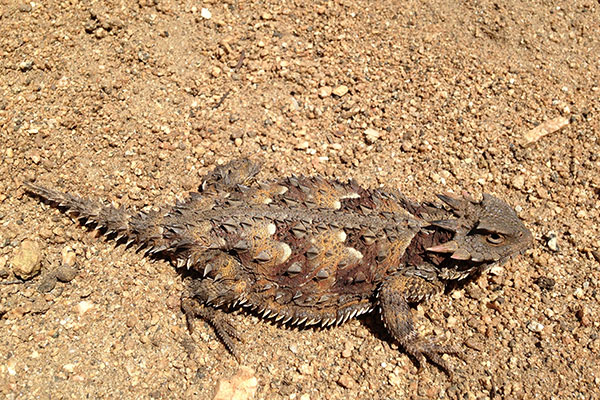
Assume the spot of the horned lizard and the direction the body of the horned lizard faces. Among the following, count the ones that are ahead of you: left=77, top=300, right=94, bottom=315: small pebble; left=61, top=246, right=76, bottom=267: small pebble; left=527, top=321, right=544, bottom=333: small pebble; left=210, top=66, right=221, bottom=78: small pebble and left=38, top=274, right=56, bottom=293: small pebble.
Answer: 1

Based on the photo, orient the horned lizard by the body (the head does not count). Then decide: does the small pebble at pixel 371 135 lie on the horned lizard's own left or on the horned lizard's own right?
on the horned lizard's own left

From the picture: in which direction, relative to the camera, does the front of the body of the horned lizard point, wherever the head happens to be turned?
to the viewer's right

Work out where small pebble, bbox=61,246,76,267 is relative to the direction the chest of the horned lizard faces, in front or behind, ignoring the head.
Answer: behind

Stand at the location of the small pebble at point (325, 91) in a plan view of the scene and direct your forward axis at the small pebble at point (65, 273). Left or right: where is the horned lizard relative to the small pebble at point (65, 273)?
left

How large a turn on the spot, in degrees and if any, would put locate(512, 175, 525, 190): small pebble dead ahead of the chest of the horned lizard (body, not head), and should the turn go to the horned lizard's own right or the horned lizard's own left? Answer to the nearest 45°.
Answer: approximately 45° to the horned lizard's own left

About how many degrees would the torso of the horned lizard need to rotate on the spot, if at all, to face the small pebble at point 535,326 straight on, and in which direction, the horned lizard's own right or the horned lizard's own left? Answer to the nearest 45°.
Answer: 0° — it already faces it

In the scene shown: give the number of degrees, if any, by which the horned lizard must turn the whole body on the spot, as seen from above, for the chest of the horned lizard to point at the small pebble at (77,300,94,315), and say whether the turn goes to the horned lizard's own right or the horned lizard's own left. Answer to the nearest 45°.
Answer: approximately 180°

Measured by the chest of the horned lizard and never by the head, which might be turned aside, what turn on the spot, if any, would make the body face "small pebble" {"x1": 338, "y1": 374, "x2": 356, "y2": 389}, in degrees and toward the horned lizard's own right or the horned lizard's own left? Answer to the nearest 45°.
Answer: approximately 45° to the horned lizard's own right

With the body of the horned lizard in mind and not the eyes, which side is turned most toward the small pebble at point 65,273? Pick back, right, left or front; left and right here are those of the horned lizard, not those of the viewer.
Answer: back

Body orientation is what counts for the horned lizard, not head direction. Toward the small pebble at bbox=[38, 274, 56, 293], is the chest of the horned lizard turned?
no

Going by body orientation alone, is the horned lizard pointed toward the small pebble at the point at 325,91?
no

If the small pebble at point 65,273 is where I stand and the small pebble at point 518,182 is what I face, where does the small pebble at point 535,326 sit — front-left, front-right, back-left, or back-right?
front-right

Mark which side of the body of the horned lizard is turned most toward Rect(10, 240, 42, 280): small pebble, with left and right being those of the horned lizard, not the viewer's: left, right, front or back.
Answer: back
